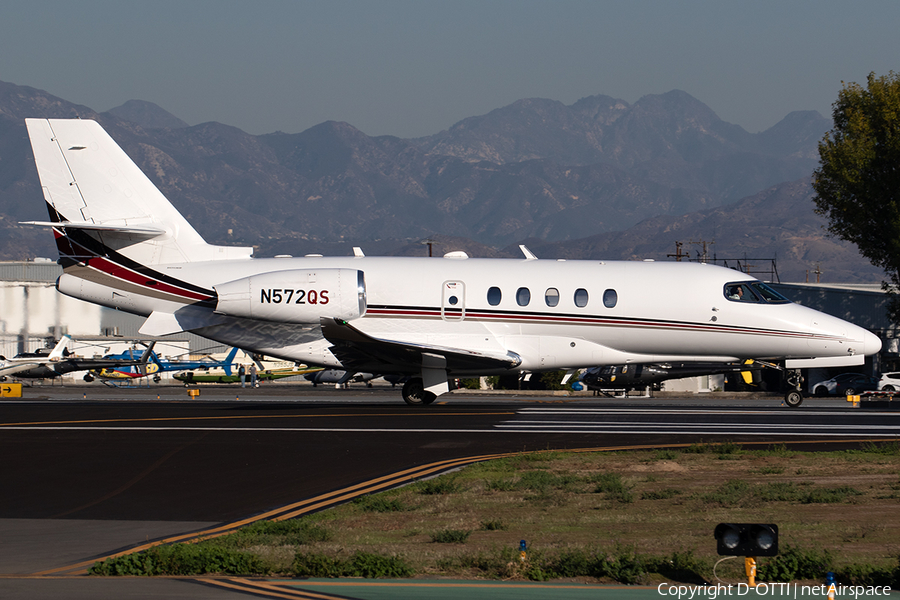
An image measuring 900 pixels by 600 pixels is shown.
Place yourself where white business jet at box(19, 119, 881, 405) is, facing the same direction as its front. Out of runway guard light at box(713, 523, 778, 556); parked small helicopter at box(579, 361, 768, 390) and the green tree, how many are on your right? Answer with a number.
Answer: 1

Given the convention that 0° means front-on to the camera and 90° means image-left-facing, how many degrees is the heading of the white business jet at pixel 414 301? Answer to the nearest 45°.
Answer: approximately 270°

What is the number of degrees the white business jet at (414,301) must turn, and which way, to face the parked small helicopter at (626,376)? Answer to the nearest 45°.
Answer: approximately 45° to its left

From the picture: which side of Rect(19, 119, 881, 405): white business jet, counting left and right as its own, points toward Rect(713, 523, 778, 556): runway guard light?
right

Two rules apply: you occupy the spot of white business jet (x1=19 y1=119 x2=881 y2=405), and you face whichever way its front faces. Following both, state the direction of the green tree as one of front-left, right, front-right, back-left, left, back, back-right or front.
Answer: front-left

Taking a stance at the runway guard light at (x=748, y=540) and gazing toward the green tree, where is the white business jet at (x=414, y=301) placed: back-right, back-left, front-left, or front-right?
front-left

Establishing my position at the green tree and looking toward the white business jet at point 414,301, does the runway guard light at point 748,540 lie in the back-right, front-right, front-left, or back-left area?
front-left
